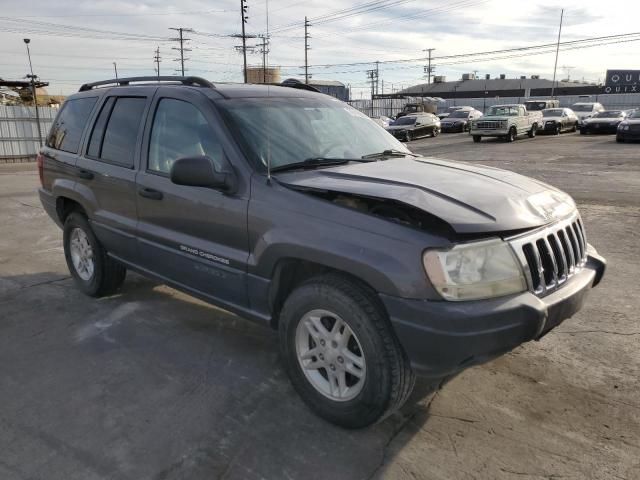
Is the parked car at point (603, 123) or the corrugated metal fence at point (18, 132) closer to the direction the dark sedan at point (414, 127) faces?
the corrugated metal fence

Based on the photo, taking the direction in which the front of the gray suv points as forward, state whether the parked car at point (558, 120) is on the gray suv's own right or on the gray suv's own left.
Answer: on the gray suv's own left

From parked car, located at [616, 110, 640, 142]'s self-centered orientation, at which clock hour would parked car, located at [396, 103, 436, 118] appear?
parked car, located at [396, 103, 436, 118] is roughly at 3 o'clock from parked car, located at [616, 110, 640, 142].

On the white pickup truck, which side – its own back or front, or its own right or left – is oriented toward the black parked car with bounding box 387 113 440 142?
right

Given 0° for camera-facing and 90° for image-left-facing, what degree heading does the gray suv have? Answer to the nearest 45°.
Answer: approximately 315°

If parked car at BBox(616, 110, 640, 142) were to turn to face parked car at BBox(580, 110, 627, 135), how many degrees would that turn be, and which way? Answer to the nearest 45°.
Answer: approximately 135° to its right

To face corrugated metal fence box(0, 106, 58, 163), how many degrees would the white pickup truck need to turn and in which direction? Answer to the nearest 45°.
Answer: approximately 45° to its right

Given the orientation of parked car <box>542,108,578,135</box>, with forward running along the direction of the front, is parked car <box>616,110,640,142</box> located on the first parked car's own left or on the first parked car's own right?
on the first parked car's own left

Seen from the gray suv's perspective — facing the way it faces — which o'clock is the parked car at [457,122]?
The parked car is roughly at 8 o'clock from the gray suv.

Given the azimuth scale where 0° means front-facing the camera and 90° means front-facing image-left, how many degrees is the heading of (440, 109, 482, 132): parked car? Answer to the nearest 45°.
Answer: approximately 45°
